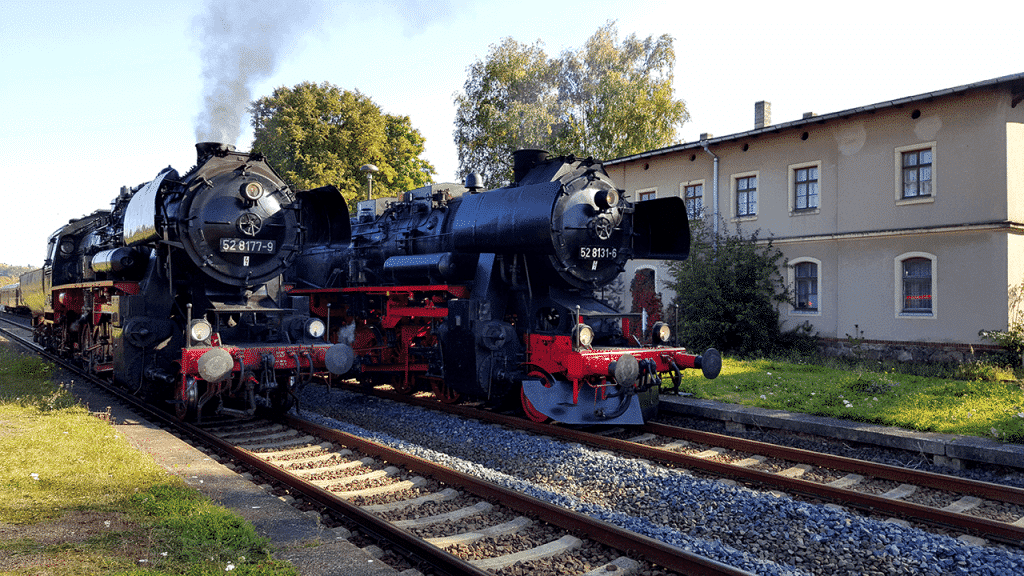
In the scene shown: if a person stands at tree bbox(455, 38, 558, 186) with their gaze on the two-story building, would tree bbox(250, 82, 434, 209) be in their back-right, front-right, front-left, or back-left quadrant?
back-right

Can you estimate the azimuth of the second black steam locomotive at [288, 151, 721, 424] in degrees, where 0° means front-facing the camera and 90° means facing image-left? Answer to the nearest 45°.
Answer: approximately 315°

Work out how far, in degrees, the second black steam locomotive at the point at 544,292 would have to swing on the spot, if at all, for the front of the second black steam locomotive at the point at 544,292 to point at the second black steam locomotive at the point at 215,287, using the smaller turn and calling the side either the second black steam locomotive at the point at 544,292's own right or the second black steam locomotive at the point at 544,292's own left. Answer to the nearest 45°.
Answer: approximately 135° to the second black steam locomotive at the point at 544,292's own right

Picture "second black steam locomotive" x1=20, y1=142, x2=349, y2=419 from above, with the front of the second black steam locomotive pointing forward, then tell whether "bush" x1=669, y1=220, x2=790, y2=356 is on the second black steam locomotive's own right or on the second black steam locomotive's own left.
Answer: on the second black steam locomotive's own left

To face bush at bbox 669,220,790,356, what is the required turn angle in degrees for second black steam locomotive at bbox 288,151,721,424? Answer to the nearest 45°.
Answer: approximately 90° to its left

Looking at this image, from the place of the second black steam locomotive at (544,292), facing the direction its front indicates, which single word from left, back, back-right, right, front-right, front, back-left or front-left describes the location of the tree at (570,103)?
back-left

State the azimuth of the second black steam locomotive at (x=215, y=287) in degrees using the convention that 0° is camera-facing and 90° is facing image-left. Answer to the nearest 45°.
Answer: approximately 315°
